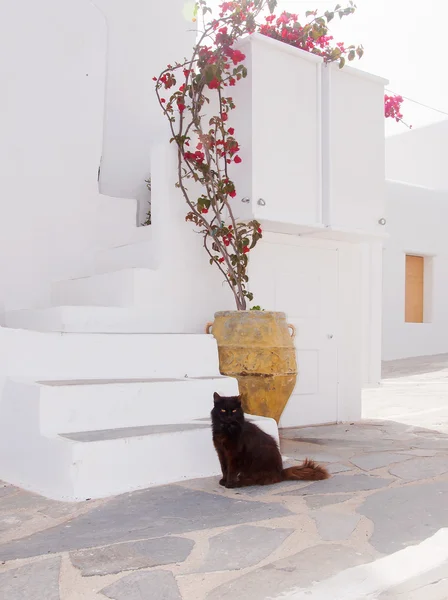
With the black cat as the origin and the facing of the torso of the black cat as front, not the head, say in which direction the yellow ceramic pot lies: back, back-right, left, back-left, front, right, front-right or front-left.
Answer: back-right

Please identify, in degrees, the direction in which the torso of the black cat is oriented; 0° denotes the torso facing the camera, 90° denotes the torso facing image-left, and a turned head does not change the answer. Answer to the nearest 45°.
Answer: approximately 45°

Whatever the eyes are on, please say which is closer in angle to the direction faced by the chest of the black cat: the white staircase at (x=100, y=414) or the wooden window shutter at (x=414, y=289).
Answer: the white staircase

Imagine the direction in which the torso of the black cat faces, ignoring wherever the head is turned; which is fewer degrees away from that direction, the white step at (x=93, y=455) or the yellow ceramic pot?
the white step

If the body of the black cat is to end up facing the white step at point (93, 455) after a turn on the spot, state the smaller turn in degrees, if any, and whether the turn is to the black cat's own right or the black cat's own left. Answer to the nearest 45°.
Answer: approximately 45° to the black cat's own right
